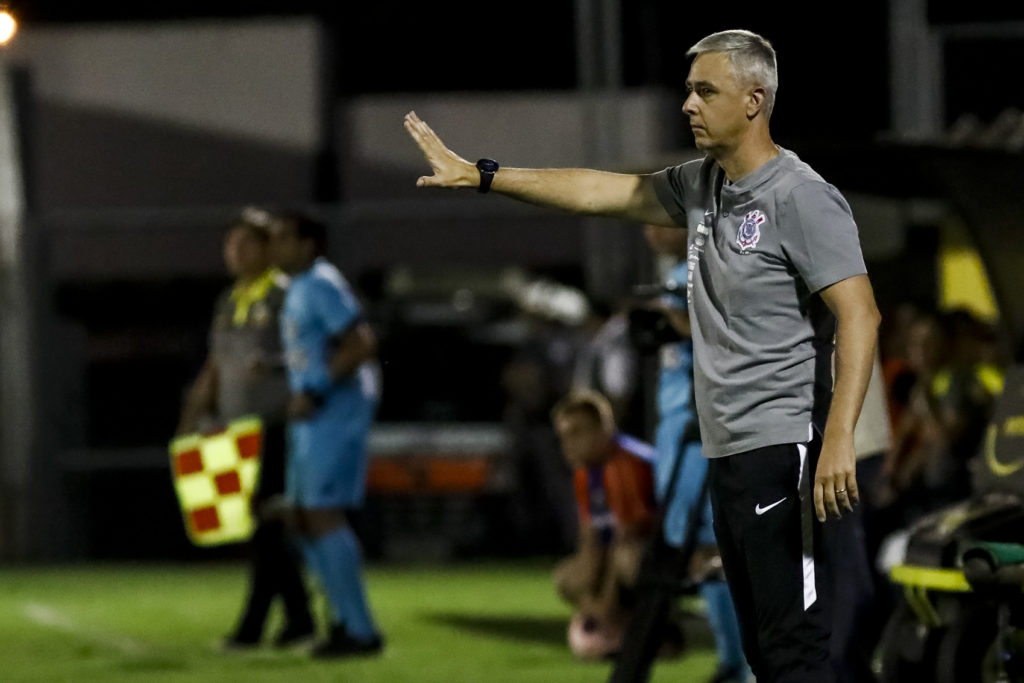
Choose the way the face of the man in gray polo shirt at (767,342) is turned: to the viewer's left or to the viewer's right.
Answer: to the viewer's left

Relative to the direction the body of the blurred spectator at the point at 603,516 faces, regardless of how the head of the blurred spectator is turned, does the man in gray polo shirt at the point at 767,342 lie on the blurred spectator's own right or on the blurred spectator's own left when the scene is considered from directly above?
on the blurred spectator's own left

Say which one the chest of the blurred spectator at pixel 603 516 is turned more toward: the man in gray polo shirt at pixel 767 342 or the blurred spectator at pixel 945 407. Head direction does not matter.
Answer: the man in gray polo shirt

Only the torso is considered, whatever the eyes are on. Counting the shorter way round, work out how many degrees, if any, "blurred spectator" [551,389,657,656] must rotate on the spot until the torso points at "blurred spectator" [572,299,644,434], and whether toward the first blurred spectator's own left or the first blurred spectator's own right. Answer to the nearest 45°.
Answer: approximately 135° to the first blurred spectator's own right
